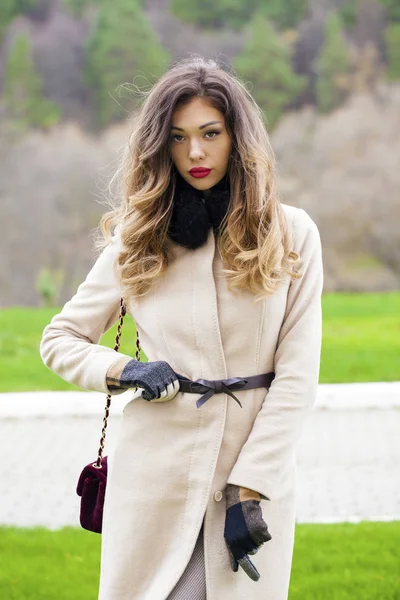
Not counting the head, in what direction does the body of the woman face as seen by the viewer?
toward the camera

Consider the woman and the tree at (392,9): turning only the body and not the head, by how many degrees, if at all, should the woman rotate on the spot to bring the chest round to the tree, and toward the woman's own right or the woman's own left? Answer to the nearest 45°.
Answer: approximately 180°

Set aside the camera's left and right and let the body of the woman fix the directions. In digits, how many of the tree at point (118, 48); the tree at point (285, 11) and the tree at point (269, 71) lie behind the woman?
3

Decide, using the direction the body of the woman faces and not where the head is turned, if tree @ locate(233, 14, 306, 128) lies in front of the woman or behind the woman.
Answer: behind

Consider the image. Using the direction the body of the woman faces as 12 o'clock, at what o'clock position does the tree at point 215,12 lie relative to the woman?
The tree is roughly at 6 o'clock from the woman.

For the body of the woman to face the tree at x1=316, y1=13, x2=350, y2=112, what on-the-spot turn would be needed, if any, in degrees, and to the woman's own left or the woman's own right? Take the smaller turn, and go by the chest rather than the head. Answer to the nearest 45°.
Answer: approximately 180°

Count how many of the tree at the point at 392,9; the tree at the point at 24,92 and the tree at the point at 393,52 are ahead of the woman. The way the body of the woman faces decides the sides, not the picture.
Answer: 0

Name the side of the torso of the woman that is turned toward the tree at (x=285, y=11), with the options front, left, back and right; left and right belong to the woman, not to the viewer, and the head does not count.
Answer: back

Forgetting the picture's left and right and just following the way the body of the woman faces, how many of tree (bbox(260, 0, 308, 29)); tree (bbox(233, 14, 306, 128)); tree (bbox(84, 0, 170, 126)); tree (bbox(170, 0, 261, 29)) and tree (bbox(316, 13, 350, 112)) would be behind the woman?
5

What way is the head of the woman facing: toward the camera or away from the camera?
toward the camera

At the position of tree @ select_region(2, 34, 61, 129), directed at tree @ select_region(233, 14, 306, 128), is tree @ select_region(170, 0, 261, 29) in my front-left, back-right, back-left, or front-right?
front-left

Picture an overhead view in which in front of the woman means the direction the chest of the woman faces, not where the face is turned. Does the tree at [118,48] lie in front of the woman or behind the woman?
behind
